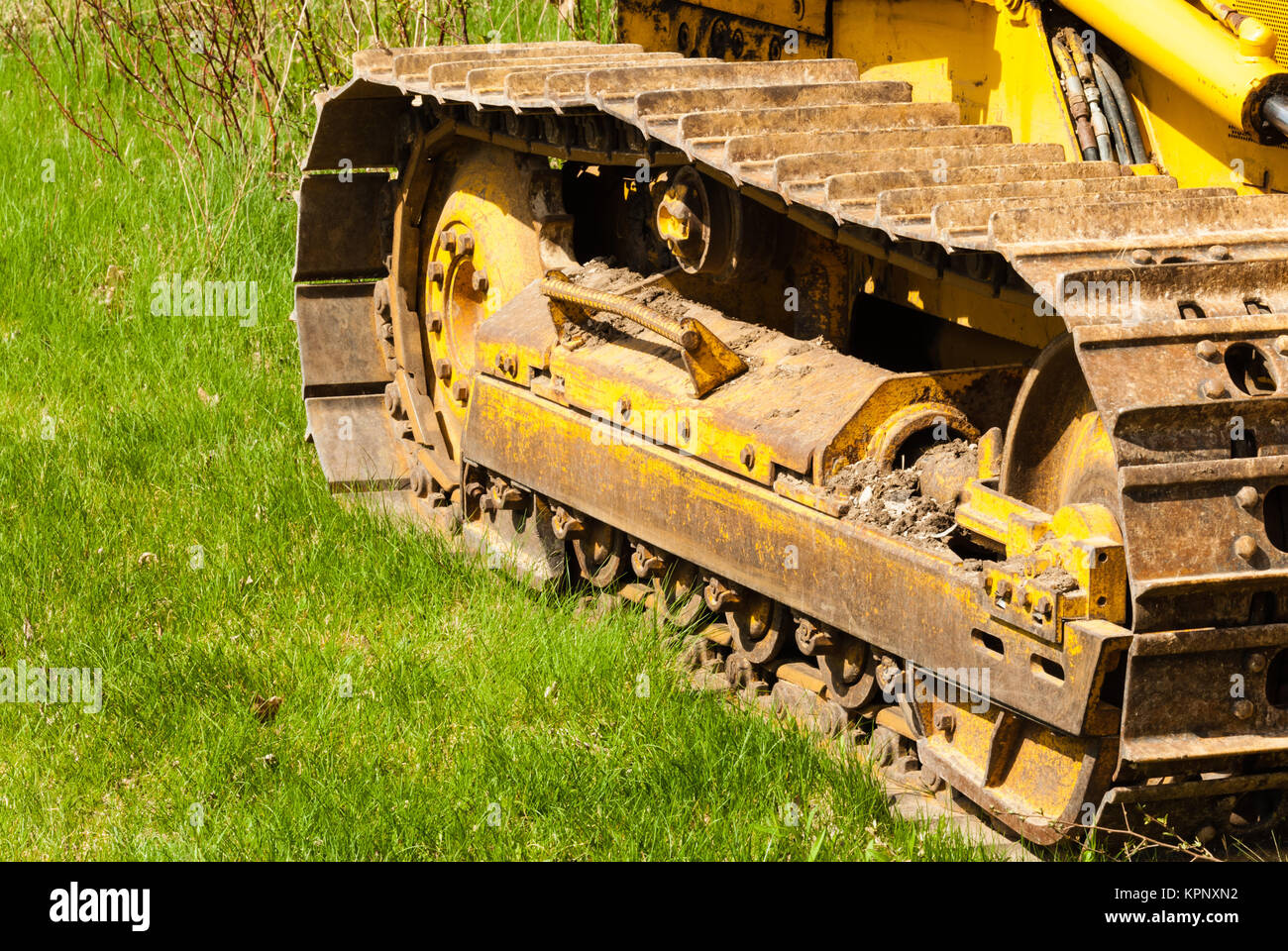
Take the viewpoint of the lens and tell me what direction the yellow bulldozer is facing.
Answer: facing the viewer and to the right of the viewer
